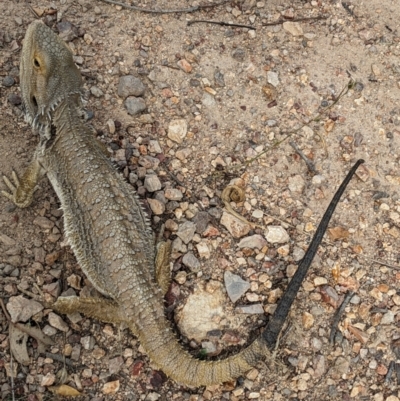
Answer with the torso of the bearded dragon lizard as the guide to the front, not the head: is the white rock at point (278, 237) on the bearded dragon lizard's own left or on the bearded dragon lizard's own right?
on the bearded dragon lizard's own right

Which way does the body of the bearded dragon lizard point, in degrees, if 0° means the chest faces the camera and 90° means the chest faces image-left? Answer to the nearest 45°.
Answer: approximately 180°

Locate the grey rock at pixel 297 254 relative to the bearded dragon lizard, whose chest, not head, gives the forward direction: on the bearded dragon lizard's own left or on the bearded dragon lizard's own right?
on the bearded dragon lizard's own right

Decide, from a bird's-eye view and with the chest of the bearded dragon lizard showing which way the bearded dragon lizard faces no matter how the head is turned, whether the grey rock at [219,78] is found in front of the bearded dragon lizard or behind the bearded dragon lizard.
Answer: in front

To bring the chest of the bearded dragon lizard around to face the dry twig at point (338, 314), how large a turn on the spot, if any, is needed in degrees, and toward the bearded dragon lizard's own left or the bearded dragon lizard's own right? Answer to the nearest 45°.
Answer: approximately 90° to the bearded dragon lizard's own right

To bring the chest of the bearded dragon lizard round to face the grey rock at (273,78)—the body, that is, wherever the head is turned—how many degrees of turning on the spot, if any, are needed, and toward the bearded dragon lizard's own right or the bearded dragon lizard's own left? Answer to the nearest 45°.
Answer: approximately 45° to the bearded dragon lizard's own right

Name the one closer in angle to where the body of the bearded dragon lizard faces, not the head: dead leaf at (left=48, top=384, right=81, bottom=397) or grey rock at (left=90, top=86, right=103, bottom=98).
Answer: the grey rock

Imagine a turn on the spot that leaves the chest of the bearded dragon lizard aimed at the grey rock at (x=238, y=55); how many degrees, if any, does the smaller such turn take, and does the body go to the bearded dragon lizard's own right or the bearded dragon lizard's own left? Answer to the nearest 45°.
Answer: approximately 45° to the bearded dragon lizard's own right

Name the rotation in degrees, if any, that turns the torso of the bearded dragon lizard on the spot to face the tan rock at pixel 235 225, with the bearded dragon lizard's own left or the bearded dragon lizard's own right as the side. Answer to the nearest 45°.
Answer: approximately 90° to the bearded dragon lizard's own right
